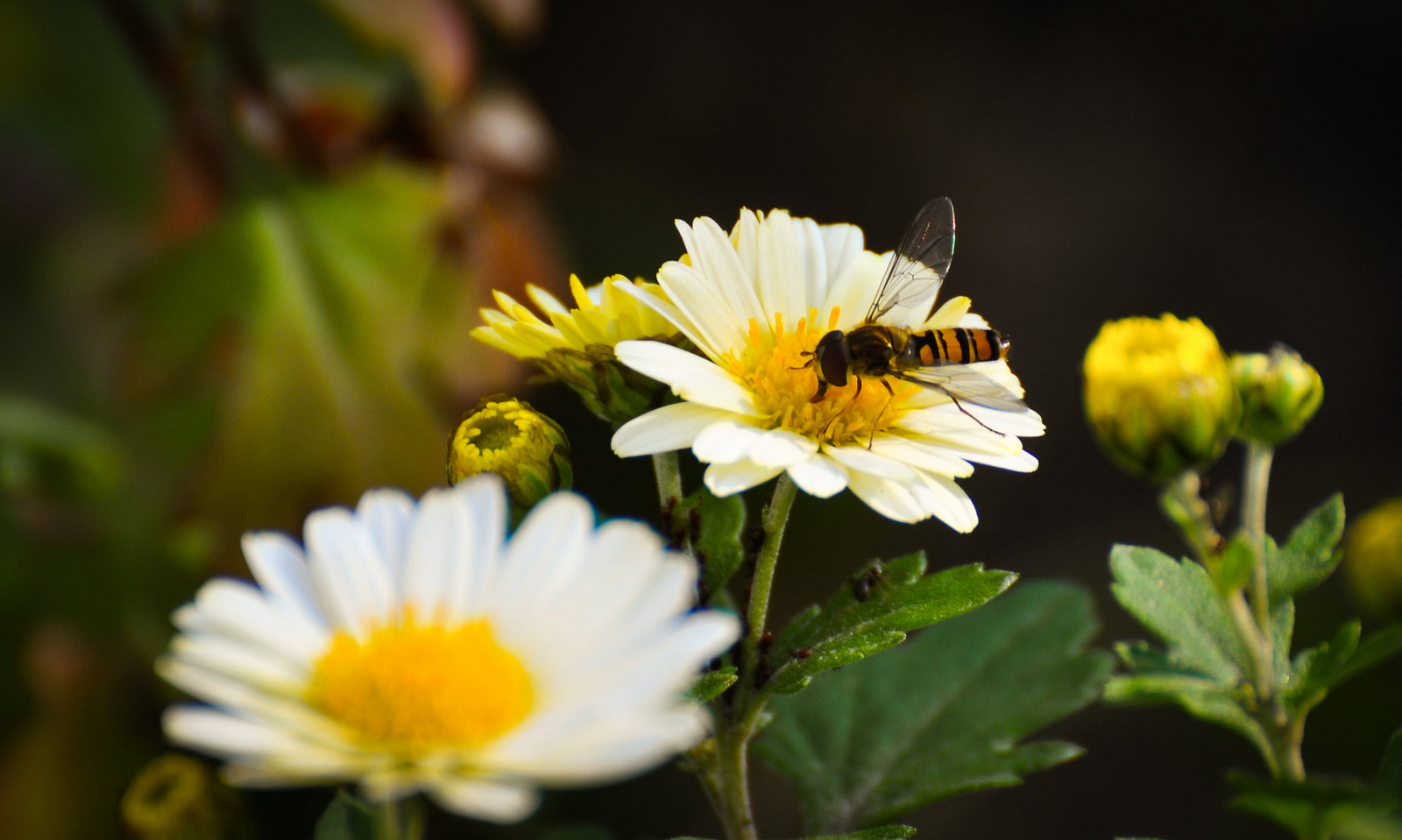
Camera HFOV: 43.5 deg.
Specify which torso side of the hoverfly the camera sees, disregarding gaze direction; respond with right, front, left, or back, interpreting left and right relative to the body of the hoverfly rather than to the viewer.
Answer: left
